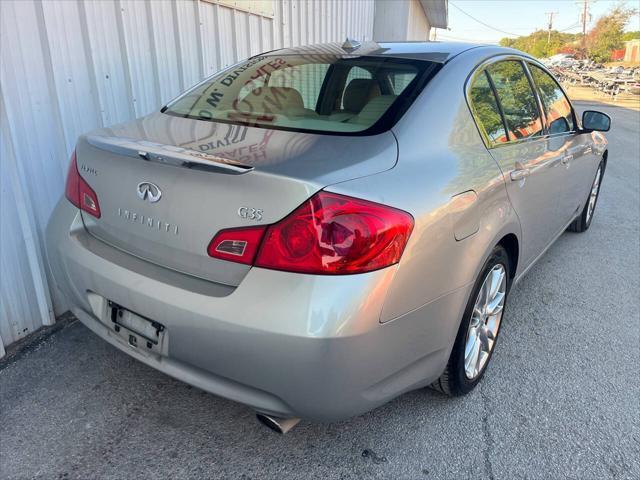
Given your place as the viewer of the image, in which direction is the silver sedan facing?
facing away from the viewer and to the right of the viewer
